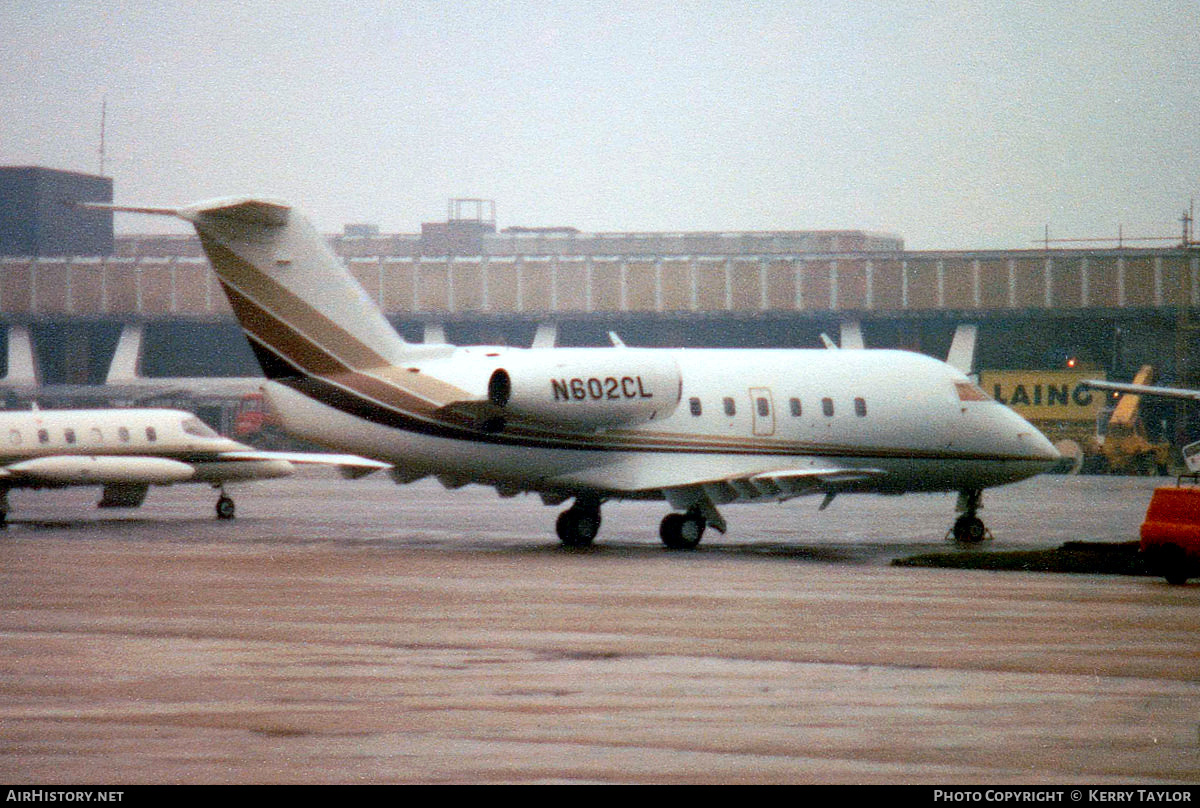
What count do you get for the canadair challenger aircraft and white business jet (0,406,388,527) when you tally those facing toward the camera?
0

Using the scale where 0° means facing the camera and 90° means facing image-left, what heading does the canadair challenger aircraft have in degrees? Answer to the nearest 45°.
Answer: approximately 225°

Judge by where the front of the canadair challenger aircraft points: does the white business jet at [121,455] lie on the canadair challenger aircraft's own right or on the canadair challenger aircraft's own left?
on the canadair challenger aircraft's own left

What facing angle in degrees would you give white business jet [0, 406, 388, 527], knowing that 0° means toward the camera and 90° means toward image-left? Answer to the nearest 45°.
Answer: approximately 270°

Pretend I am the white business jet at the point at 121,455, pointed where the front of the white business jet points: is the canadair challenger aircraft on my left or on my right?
on my right

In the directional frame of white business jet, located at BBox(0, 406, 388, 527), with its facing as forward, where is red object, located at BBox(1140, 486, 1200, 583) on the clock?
The red object is roughly at 2 o'clock from the white business jet.
